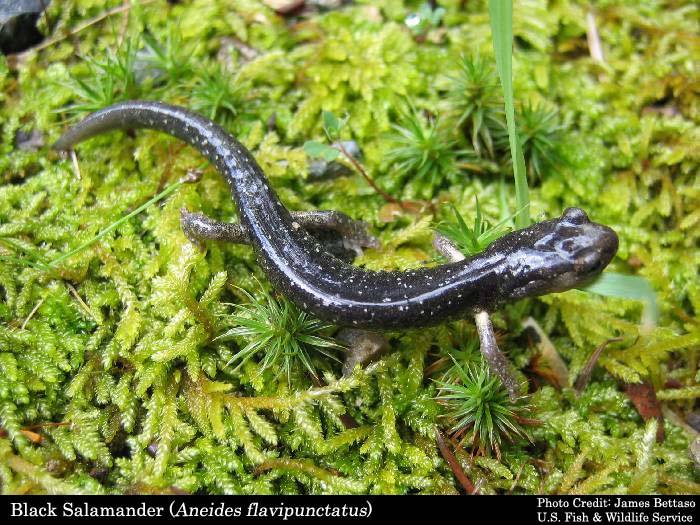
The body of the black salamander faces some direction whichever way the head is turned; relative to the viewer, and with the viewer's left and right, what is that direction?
facing to the right of the viewer

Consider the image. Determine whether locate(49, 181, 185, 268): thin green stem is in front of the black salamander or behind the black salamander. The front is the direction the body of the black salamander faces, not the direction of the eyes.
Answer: behind
